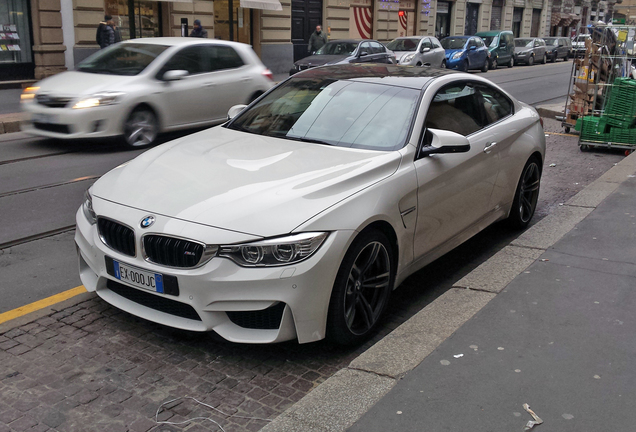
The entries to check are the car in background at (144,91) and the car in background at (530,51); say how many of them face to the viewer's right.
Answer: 0

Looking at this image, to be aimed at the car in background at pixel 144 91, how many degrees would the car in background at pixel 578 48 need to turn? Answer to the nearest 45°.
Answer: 0° — it already faces it

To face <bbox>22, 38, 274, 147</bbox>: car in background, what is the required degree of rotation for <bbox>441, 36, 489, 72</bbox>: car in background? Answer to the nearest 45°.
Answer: approximately 45° to its left

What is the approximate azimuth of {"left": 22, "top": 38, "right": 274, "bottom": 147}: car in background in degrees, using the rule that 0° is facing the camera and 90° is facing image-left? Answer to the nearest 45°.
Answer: approximately 45°

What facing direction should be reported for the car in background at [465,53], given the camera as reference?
facing the viewer and to the left of the viewer

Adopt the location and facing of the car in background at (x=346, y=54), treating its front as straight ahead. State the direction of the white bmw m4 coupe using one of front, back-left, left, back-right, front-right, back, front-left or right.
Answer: front-left

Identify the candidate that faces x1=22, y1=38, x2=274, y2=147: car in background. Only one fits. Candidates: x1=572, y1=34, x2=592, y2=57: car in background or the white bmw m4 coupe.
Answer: x1=572, y1=34, x2=592, y2=57: car in background

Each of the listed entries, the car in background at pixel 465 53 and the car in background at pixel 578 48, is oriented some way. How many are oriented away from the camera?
0

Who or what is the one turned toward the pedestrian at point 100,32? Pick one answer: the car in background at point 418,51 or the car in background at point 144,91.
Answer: the car in background at point 418,51

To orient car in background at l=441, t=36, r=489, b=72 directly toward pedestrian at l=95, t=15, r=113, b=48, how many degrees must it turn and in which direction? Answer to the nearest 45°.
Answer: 0° — it already faces them

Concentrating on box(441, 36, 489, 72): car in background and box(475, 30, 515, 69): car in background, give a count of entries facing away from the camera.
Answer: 0

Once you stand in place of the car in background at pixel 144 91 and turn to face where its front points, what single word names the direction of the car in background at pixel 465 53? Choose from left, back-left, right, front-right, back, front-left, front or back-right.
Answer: back

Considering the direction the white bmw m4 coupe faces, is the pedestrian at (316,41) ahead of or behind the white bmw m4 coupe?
behind
